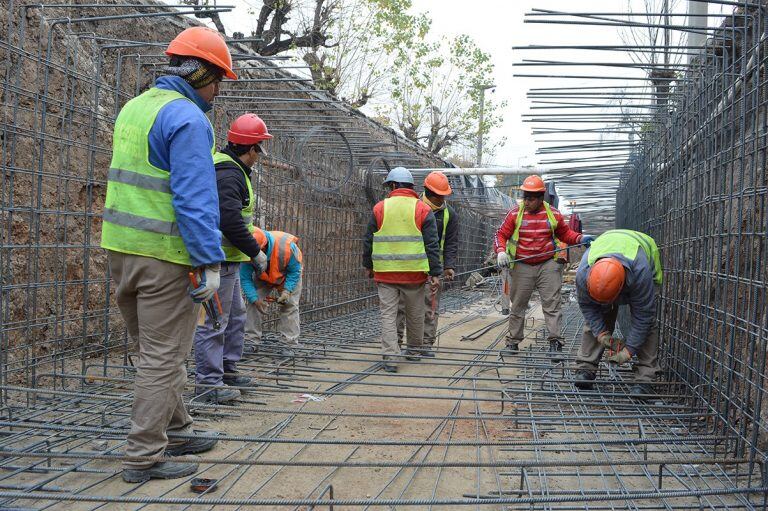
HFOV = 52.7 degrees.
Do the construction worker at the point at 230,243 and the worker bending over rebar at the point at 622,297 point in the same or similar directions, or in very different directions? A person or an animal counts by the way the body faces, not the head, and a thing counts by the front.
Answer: very different directions

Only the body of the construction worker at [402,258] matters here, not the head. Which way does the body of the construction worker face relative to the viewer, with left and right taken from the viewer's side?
facing away from the viewer

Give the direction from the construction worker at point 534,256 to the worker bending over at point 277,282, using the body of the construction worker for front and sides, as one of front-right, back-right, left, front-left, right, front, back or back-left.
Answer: front-right

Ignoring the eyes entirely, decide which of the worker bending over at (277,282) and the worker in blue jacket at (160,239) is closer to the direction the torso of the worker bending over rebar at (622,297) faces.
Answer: the worker in blue jacket

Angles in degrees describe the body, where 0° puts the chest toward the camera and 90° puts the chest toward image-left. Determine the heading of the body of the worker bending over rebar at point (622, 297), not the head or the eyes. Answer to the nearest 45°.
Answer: approximately 45°

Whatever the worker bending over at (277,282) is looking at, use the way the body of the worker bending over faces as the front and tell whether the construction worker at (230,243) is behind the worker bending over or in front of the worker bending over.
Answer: in front

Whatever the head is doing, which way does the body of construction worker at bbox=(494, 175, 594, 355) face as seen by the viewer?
toward the camera

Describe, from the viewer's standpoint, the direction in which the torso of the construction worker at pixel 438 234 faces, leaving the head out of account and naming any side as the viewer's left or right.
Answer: facing the viewer and to the left of the viewer

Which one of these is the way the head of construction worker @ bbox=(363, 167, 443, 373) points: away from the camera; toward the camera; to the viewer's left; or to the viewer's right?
away from the camera

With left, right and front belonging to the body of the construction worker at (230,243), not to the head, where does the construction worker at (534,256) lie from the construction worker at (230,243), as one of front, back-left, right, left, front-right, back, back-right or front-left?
front-left

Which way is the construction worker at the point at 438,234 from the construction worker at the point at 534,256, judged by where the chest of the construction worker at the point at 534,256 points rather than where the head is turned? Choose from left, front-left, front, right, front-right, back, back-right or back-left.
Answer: right

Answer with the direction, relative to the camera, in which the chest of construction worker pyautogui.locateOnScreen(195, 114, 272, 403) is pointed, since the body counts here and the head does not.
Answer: to the viewer's right

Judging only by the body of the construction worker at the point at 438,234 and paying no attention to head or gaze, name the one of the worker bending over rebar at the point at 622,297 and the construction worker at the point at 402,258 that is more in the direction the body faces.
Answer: the construction worker

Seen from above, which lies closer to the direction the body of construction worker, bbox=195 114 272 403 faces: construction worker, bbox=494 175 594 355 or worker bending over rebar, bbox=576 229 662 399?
the worker bending over rebar

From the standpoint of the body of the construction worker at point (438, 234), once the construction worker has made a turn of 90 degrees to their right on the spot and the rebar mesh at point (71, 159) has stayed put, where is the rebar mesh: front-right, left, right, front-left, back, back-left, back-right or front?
left
